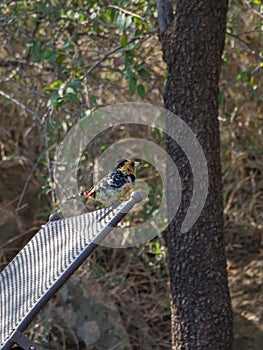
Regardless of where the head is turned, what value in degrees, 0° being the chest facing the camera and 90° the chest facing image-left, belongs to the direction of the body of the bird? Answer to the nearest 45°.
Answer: approximately 270°
